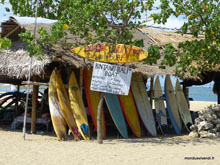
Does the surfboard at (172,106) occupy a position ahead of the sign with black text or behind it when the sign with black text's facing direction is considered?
behind

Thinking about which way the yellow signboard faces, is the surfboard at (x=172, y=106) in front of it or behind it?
behind

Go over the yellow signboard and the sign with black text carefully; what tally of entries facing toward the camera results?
2

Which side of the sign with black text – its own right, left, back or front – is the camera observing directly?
front

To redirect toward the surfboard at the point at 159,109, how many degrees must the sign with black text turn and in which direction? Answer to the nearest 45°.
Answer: approximately 135° to its left

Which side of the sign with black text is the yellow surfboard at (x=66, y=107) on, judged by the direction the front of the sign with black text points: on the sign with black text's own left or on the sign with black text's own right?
on the sign with black text's own right

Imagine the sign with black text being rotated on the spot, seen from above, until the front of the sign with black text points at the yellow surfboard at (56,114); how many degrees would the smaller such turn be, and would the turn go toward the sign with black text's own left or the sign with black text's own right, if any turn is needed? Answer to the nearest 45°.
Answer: approximately 135° to the sign with black text's own right

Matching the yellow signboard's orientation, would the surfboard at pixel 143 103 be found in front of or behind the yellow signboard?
behind

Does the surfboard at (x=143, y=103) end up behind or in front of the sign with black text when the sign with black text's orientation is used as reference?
behind

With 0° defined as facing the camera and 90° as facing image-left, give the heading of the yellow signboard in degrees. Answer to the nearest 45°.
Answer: approximately 0°
